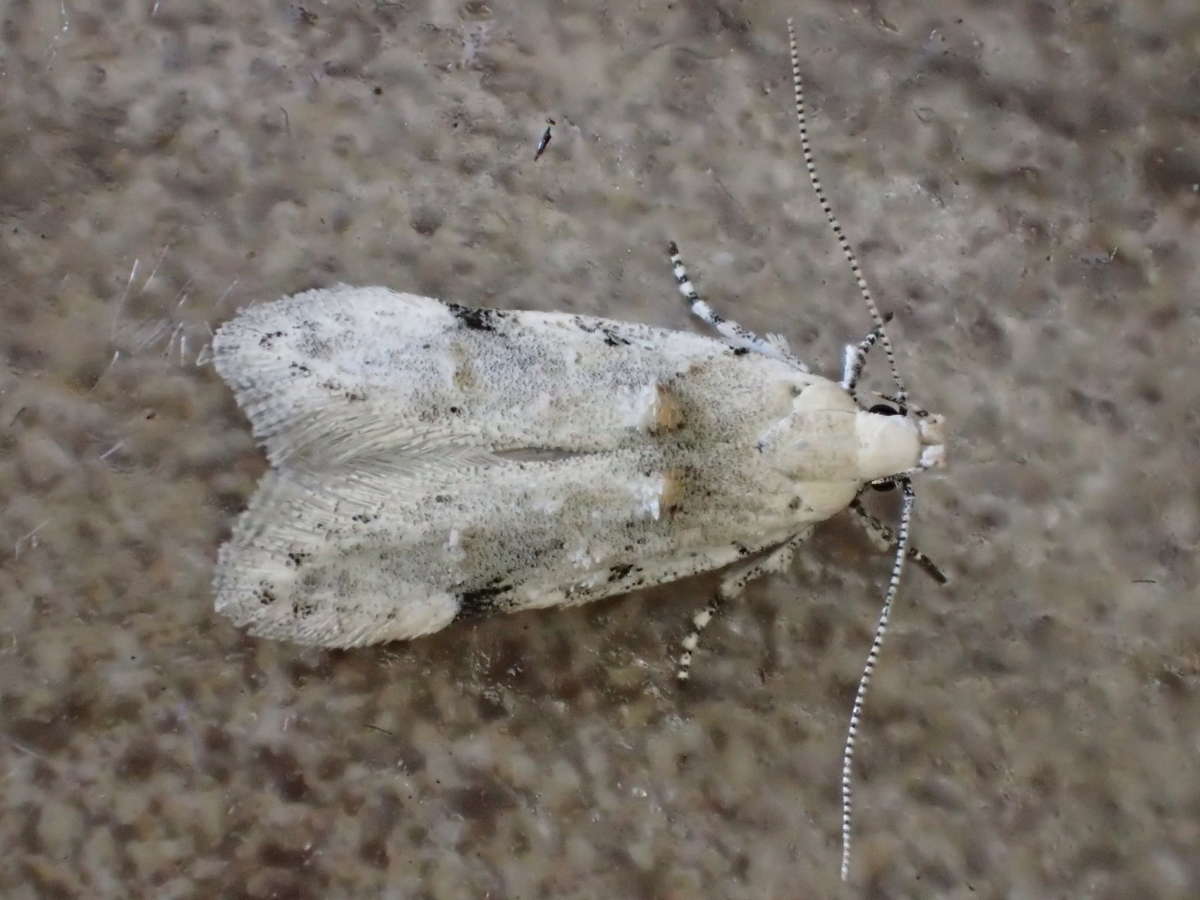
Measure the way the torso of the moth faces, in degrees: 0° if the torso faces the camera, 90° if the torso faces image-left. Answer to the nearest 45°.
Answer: approximately 270°
